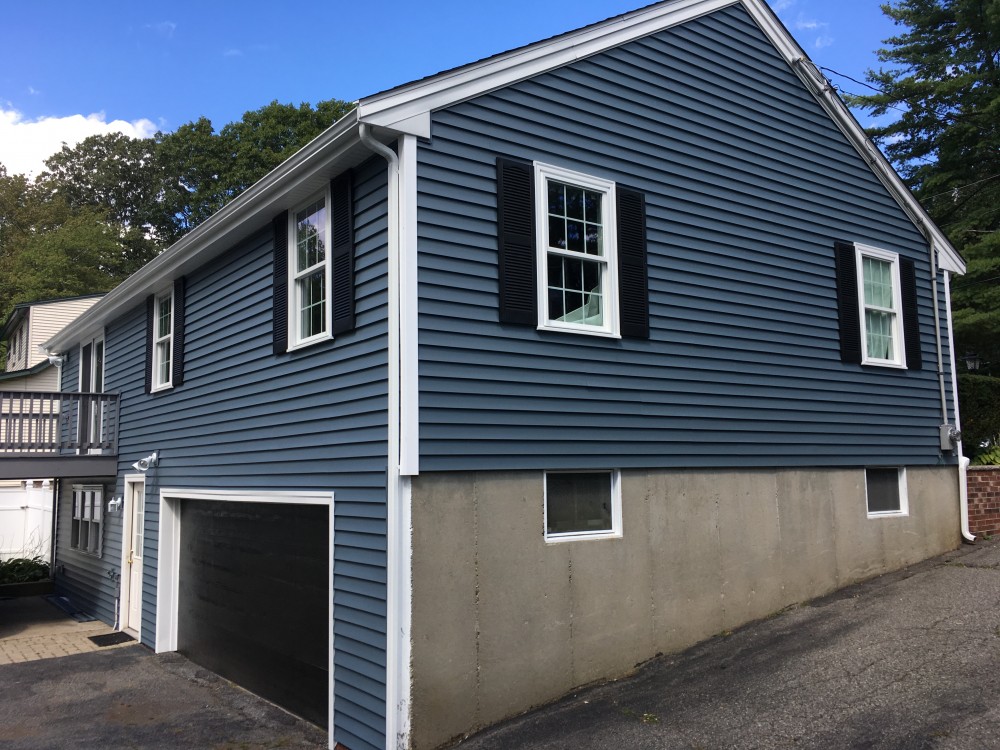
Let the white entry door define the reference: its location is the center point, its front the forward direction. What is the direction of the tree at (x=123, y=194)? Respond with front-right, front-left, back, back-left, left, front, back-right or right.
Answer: back-right

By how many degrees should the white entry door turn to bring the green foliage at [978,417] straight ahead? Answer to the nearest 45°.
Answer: approximately 135° to its left

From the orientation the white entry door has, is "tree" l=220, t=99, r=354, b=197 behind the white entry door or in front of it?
behind

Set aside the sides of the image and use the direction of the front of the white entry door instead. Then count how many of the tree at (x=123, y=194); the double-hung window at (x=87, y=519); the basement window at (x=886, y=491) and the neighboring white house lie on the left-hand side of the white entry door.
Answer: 1

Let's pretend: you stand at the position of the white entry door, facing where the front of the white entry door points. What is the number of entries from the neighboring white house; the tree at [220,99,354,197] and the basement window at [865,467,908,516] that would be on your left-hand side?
1

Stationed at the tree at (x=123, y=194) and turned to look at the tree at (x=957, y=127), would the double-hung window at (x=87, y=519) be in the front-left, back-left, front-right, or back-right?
front-right

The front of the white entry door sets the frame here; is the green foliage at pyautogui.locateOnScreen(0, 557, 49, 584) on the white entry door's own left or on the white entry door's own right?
on the white entry door's own right

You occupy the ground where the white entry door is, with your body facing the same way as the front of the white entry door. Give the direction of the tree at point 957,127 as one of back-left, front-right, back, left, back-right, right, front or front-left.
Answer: back-left

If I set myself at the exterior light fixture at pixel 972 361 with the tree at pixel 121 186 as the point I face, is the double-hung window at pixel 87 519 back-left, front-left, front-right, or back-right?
front-left

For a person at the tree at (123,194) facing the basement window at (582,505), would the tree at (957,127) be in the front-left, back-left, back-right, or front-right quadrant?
front-left

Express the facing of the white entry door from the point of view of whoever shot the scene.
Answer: facing the viewer and to the left of the viewer

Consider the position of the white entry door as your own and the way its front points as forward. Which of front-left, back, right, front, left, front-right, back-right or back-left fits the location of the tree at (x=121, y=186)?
back-right
